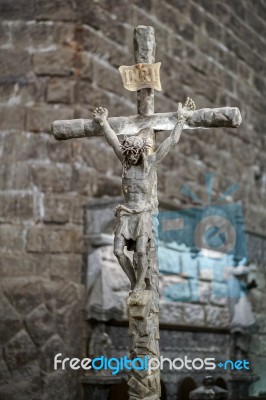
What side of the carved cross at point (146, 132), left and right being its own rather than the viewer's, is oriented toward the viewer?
front
